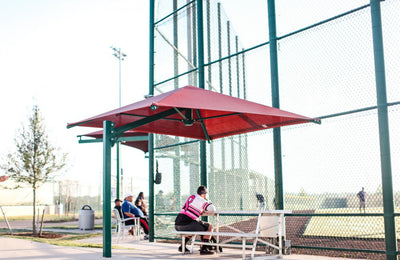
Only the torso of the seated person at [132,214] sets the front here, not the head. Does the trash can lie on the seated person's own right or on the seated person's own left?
on the seated person's own left

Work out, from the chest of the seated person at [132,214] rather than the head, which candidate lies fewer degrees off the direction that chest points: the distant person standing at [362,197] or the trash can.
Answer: the distant person standing

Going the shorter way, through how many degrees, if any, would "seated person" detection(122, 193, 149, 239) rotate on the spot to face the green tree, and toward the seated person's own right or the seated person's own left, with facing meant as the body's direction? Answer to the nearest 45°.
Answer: approximately 135° to the seated person's own left

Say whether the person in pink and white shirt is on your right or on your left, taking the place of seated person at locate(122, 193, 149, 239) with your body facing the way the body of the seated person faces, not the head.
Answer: on your right

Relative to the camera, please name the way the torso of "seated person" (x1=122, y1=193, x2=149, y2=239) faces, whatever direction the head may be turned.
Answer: to the viewer's right

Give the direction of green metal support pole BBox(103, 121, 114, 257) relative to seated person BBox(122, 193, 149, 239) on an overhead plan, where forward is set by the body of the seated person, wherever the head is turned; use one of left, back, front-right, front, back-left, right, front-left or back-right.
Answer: right
